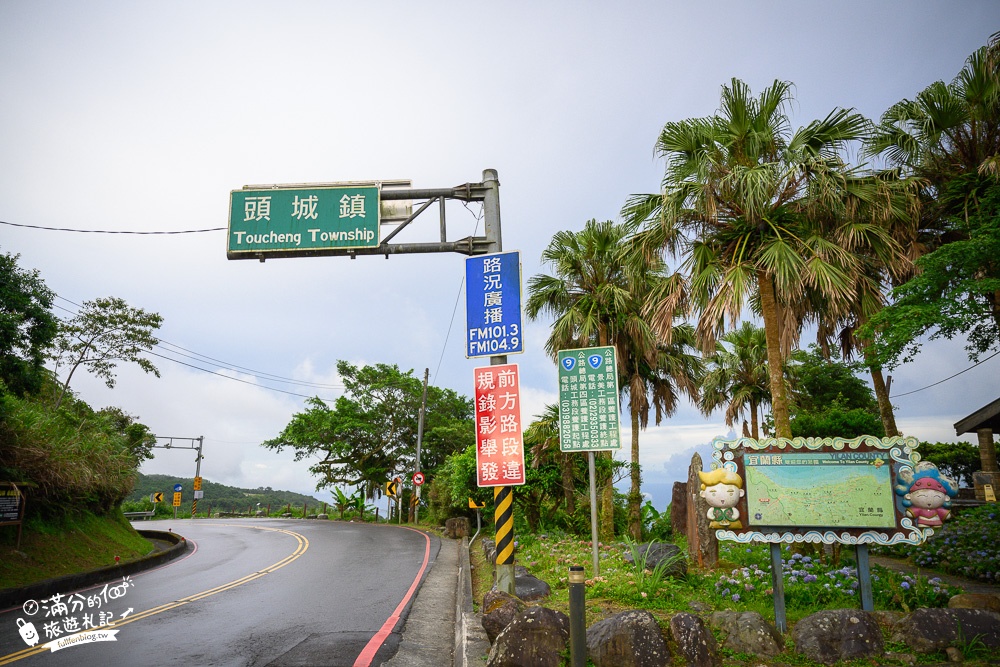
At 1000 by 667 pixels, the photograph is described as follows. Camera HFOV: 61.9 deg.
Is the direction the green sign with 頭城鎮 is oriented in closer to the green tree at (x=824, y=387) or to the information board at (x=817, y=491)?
the information board

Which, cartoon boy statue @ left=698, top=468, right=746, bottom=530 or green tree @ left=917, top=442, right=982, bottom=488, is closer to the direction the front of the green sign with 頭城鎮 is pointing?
the cartoon boy statue

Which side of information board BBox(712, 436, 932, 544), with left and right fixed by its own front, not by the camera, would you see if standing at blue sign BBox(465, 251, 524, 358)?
right

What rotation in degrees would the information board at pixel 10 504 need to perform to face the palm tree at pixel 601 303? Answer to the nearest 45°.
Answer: approximately 90° to its left

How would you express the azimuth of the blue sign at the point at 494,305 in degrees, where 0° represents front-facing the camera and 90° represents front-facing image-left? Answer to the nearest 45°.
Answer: approximately 0°

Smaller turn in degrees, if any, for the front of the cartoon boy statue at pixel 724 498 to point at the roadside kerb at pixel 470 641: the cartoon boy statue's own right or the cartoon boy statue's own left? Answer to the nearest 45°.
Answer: approximately 45° to the cartoon boy statue's own right

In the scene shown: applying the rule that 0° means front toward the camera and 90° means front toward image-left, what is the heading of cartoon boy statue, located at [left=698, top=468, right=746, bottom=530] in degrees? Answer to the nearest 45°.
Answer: approximately 0°

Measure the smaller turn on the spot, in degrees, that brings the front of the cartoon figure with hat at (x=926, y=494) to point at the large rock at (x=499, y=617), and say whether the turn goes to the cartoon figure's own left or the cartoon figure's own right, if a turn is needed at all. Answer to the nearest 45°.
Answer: approximately 45° to the cartoon figure's own right

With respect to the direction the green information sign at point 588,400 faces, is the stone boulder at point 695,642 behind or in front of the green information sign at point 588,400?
in front

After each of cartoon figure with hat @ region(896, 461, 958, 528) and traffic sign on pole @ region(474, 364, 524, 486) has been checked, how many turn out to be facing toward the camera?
2
